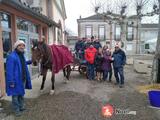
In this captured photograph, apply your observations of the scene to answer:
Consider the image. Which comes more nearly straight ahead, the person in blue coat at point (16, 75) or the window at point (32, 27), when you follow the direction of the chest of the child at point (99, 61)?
the person in blue coat

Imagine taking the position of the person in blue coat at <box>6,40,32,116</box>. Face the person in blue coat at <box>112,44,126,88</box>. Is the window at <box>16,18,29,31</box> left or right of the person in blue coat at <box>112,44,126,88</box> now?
left

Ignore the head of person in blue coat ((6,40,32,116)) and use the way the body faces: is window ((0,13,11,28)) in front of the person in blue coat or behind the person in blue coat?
behind

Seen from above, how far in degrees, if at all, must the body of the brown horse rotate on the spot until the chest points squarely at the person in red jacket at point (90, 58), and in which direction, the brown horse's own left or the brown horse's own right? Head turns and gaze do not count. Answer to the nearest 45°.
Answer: approximately 180°

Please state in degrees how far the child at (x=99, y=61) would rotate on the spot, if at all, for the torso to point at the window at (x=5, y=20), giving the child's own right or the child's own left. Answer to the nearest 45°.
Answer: approximately 45° to the child's own right

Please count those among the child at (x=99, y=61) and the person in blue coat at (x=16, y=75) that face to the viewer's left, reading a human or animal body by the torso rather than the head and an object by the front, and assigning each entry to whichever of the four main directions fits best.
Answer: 0

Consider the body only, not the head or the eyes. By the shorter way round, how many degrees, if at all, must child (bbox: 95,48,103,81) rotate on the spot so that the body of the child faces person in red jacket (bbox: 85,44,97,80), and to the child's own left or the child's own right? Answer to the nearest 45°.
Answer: approximately 90° to the child's own right

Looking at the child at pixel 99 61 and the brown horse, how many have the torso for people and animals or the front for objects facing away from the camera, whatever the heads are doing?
0

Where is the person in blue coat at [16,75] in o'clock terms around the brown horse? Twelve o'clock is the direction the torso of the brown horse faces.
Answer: The person in blue coat is roughly at 11 o'clock from the brown horse.

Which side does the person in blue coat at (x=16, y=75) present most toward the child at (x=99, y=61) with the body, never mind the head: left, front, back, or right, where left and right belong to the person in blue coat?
left

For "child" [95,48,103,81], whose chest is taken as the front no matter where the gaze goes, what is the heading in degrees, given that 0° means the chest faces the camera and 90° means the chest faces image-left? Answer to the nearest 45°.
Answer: approximately 0°
